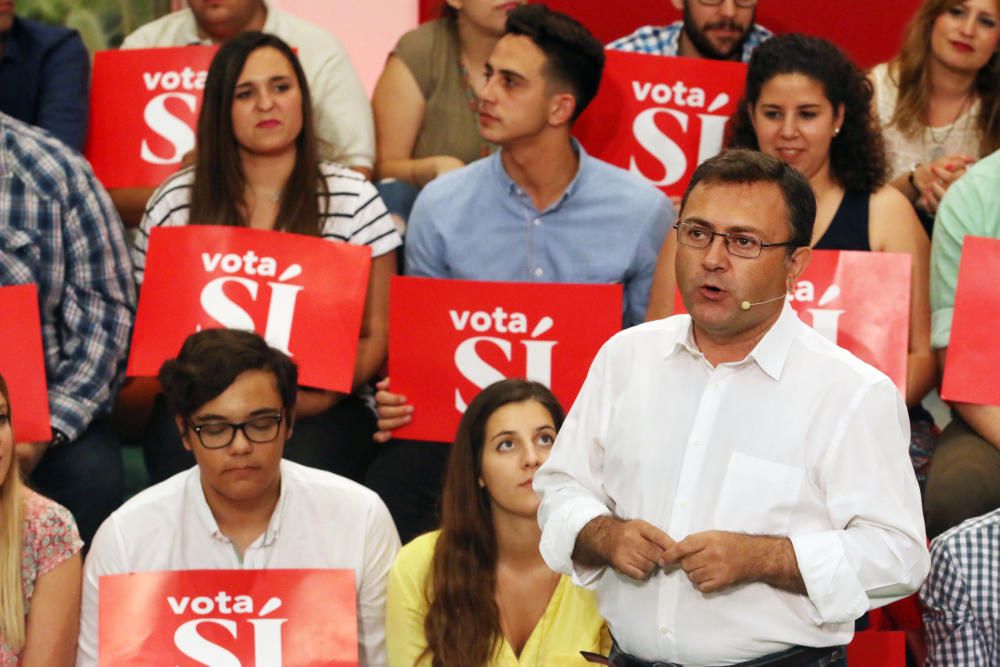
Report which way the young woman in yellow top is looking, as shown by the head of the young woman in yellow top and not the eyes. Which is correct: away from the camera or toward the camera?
toward the camera

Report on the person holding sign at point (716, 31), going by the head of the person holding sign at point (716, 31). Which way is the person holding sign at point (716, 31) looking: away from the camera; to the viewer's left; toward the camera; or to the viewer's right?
toward the camera

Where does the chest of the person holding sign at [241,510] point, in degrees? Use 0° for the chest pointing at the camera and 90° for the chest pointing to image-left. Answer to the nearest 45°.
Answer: approximately 0°

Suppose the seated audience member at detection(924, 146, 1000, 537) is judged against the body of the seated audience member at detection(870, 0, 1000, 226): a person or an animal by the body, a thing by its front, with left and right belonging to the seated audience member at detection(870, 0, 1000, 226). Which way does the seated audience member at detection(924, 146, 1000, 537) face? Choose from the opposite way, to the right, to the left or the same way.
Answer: the same way

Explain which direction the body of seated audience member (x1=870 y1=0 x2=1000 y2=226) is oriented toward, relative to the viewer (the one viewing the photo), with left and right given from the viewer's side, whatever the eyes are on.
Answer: facing the viewer

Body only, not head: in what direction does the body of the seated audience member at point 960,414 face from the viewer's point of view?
toward the camera

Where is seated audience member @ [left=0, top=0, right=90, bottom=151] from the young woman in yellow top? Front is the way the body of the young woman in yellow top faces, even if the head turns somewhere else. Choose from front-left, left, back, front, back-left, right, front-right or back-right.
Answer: back

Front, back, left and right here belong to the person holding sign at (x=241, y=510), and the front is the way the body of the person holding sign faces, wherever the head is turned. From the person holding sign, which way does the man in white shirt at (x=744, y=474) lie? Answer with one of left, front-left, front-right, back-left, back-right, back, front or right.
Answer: front-left

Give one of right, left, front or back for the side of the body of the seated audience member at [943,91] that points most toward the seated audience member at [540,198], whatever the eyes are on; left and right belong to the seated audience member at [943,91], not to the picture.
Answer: right

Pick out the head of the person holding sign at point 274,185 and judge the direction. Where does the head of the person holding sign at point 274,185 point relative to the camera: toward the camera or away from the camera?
toward the camera

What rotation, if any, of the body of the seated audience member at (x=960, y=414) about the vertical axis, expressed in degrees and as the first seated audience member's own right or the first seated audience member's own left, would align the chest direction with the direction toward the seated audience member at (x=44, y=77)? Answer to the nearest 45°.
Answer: approximately 90° to the first seated audience member's own right

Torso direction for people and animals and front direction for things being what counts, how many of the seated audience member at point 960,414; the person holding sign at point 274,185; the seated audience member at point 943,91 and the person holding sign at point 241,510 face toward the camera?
4

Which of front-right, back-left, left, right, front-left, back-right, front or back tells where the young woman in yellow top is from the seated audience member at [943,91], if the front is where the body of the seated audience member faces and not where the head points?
front-right

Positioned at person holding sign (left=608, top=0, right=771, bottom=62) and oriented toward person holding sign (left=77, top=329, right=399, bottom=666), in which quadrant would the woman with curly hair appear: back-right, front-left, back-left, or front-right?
front-left

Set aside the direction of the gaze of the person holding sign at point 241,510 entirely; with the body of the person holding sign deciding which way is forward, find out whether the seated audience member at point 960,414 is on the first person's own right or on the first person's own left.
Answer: on the first person's own left

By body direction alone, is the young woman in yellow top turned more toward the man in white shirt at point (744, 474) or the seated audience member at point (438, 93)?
the man in white shirt

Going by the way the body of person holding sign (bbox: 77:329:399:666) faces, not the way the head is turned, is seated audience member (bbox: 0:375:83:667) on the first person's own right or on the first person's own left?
on the first person's own right

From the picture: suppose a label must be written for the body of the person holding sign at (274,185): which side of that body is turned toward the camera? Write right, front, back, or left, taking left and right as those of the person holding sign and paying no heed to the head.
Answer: front

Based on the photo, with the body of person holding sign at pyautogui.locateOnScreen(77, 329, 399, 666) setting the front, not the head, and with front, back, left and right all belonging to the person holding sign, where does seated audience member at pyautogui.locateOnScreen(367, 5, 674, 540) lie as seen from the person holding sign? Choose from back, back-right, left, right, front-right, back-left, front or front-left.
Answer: back-left
